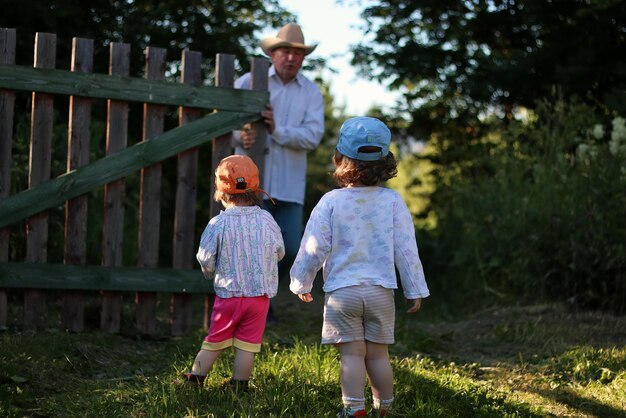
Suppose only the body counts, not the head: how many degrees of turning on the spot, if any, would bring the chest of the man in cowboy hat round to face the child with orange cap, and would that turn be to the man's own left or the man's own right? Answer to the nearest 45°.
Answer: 0° — they already face them

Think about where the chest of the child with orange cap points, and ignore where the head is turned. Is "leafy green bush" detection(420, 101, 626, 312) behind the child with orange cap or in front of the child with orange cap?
in front

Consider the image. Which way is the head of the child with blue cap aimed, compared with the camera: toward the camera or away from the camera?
away from the camera

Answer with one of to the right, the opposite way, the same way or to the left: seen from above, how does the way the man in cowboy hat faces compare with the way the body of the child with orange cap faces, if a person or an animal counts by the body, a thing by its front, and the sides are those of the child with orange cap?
the opposite way

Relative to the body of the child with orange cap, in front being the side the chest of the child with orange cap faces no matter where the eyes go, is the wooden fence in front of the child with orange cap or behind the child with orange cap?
in front

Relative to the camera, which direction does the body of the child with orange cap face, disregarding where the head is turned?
away from the camera

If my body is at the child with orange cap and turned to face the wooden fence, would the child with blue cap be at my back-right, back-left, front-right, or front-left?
back-right

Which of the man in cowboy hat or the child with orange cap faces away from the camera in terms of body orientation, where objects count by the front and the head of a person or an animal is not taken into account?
the child with orange cap

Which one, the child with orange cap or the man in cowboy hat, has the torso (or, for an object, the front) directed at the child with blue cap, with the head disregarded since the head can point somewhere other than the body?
the man in cowboy hat

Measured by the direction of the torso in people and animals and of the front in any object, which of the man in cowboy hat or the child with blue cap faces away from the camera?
the child with blue cap

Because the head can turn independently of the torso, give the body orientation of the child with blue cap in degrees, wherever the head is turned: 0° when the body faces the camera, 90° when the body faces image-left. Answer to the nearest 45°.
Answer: approximately 180°

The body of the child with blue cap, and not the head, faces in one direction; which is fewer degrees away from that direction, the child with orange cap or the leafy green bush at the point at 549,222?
the leafy green bush

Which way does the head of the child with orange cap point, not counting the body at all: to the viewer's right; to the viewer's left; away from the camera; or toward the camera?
away from the camera
